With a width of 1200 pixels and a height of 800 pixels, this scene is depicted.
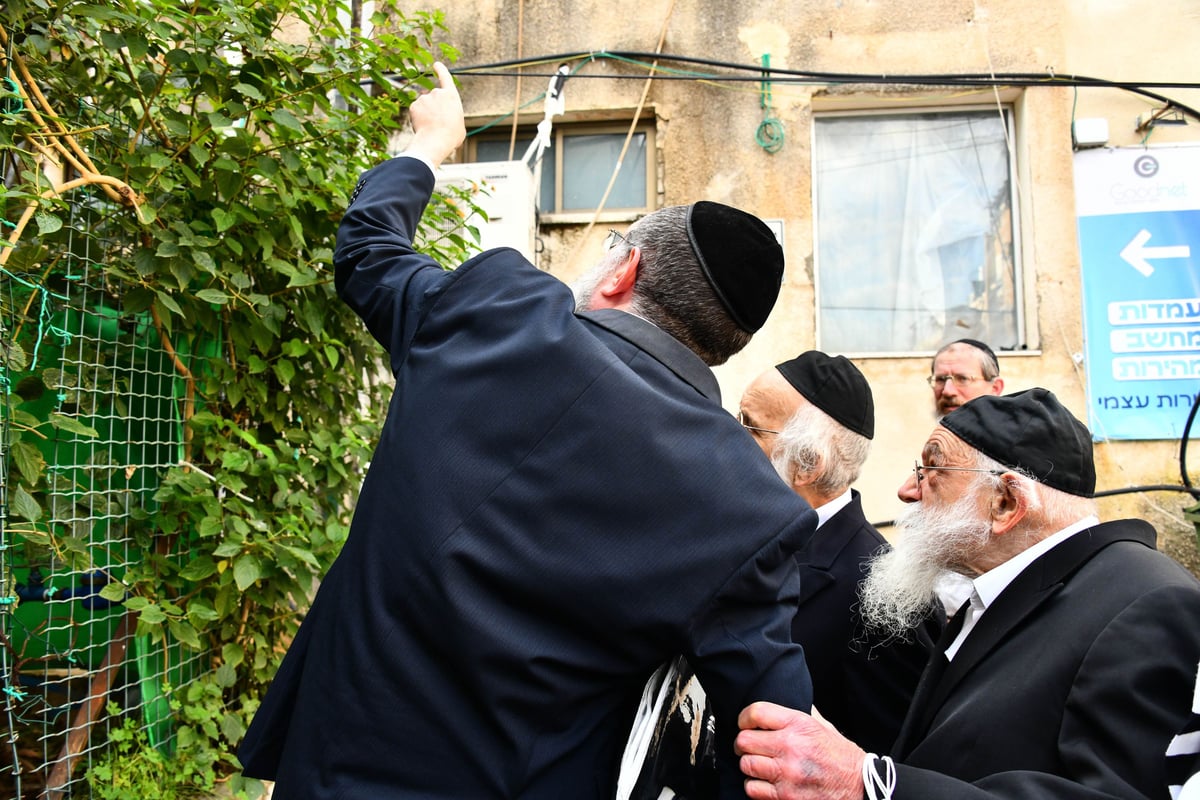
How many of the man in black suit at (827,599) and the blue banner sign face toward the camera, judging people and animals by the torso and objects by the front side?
1

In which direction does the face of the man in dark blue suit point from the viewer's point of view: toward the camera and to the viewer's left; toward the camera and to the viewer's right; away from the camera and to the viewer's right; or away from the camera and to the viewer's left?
away from the camera and to the viewer's left

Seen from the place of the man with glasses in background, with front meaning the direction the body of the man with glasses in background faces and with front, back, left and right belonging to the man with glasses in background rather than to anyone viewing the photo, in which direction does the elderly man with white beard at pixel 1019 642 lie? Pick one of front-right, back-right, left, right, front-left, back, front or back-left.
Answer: front-left

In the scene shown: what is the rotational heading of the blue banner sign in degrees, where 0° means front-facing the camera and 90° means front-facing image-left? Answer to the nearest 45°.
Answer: approximately 0°

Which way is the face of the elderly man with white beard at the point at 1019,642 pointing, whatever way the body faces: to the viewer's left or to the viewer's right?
to the viewer's left

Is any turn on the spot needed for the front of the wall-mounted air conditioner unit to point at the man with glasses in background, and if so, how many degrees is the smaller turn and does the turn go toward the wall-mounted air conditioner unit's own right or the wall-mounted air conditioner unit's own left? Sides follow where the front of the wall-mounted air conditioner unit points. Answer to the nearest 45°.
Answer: approximately 45° to the wall-mounted air conditioner unit's own left

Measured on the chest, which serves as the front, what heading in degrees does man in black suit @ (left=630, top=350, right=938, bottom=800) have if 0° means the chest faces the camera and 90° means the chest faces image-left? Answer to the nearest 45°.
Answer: approximately 90°

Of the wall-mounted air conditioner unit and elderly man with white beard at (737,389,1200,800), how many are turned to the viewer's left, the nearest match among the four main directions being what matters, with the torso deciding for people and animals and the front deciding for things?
1

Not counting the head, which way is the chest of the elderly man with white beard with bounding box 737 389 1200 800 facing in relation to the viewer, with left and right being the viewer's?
facing to the left of the viewer

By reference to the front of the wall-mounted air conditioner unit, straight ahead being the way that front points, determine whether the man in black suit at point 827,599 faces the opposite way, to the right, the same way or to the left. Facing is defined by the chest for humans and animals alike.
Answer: to the right

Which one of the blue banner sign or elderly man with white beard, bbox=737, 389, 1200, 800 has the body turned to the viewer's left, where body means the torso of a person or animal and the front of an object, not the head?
the elderly man with white beard
